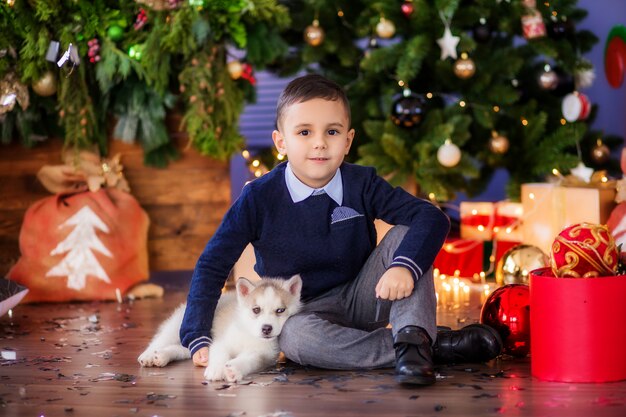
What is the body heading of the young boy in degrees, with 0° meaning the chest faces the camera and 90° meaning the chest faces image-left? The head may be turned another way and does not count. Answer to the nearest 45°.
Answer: approximately 0°

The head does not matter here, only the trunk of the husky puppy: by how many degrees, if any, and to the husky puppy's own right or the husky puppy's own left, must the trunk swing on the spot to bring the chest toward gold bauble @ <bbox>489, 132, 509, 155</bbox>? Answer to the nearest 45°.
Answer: approximately 90° to the husky puppy's own left

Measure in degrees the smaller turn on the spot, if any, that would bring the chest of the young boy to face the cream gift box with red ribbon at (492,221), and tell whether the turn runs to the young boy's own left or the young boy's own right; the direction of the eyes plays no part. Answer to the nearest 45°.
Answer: approximately 180°

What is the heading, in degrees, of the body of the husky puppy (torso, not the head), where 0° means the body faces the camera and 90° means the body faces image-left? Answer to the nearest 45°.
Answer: approximately 315°

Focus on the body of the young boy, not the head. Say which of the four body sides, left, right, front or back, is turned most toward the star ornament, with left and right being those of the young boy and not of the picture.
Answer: back

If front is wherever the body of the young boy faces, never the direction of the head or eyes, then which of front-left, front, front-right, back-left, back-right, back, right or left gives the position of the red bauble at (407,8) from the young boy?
back
